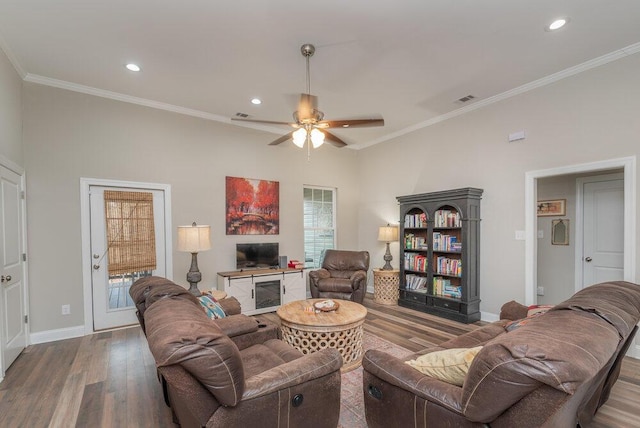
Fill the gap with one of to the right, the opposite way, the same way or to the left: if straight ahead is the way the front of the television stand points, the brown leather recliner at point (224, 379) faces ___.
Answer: to the left

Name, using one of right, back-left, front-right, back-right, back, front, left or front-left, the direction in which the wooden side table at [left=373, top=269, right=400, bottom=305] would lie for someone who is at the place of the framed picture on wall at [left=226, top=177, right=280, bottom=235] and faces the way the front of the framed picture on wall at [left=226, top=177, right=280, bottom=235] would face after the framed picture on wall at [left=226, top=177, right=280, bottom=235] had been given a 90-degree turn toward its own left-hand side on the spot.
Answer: front-right

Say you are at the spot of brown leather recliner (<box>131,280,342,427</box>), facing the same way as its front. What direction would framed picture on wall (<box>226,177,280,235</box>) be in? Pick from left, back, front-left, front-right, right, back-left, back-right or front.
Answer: front-left

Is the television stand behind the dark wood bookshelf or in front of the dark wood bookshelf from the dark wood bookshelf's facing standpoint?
in front

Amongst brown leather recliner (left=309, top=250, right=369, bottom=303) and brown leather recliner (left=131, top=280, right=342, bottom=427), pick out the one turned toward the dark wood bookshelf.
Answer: brown leather recliner (left=131, top=280, right=342, bottom=427)

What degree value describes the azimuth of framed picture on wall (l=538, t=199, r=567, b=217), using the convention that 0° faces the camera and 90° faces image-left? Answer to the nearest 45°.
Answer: approximately 0°

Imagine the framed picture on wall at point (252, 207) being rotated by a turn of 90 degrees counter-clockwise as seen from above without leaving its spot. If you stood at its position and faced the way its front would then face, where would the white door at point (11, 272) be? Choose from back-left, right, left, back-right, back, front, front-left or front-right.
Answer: back

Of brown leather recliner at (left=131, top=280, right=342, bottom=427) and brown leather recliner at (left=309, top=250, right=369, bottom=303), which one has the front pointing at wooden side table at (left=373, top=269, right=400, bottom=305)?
brown leather recliner at (left=131, top=280, right=342, bottom=427)

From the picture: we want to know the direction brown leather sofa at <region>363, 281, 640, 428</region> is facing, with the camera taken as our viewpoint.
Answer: facing away from the viewer and to the left of the viewer

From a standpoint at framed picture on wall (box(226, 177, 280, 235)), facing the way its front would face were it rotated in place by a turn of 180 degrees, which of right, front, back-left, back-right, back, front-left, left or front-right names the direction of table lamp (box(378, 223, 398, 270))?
back-right
